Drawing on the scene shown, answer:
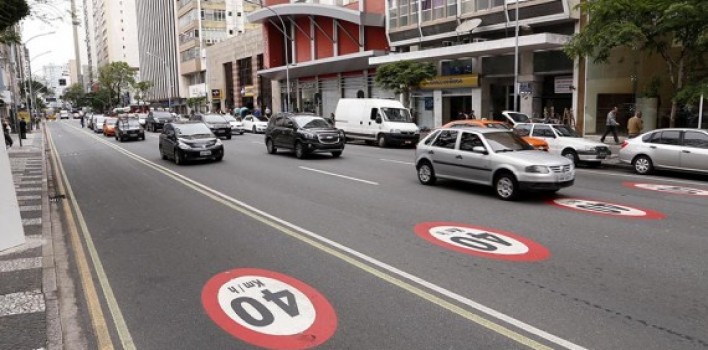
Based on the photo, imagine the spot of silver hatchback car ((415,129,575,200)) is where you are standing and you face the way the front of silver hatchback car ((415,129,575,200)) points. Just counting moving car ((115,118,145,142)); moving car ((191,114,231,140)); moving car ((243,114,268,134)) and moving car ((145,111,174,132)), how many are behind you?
4

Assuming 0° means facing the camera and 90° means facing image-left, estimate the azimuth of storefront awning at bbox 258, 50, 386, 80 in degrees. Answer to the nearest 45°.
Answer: approximately 45°

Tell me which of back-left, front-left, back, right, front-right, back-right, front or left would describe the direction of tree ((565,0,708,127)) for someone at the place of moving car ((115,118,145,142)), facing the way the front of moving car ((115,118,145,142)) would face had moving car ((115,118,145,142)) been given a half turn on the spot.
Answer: back-right

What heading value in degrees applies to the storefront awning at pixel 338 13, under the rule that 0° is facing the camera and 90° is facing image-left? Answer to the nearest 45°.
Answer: approximately 45°

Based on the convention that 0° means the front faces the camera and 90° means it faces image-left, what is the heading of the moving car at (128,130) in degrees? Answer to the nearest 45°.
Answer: approximately 0°

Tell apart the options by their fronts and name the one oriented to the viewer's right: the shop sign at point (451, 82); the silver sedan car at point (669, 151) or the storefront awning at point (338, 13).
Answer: the silver sedan car

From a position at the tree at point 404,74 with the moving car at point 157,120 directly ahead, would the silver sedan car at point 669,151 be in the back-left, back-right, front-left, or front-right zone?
back-left

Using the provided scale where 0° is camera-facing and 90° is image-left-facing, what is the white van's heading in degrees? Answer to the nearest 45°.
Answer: approximately 315°

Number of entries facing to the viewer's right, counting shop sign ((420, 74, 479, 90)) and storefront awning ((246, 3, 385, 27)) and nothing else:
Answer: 0

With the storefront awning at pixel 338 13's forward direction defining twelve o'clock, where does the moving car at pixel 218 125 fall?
The moving car is roughly at 12 o'clock from the storefront awning.

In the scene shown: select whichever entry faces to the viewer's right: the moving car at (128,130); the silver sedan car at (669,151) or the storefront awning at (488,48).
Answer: the silver sedan car

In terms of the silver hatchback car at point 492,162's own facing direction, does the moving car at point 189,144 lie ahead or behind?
behind

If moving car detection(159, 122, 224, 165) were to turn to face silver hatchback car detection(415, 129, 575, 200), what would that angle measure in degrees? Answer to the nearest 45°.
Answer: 0° — it already faces it

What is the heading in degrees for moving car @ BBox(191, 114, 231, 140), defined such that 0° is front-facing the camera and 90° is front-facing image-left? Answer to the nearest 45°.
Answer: approximately 315°

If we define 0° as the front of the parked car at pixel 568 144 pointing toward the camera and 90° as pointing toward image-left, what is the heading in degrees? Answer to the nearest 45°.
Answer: approximately 315°

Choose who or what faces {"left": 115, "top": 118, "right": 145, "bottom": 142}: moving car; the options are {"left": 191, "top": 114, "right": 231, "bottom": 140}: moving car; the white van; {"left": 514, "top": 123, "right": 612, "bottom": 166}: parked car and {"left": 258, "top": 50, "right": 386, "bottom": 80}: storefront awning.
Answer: the storefront awning

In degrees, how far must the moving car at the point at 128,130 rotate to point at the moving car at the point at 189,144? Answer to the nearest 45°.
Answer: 0° — it already faces it

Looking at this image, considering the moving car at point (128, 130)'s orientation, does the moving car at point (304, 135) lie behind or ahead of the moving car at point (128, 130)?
ahead
